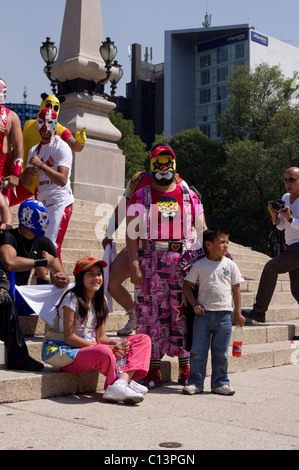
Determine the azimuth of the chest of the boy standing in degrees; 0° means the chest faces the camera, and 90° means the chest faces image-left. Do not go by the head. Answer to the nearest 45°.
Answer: approximately 0°

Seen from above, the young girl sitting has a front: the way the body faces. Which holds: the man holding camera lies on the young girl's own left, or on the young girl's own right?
on the young girl's own left

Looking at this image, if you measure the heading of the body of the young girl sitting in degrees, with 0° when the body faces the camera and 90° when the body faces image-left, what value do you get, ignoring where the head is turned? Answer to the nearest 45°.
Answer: approximately 315°

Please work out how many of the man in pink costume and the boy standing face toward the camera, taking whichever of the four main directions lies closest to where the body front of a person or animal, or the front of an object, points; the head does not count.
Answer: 2

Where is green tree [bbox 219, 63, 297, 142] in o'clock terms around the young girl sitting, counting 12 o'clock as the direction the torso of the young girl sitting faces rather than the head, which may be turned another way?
The green tree is roughly at 8 o'clock from the young girl sitting.

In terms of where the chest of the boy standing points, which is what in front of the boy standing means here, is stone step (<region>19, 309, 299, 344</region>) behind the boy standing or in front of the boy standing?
behind

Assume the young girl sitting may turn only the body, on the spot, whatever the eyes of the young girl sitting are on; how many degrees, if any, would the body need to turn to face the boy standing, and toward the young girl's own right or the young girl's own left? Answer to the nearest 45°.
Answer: approximately 45° to the young girl's own left
